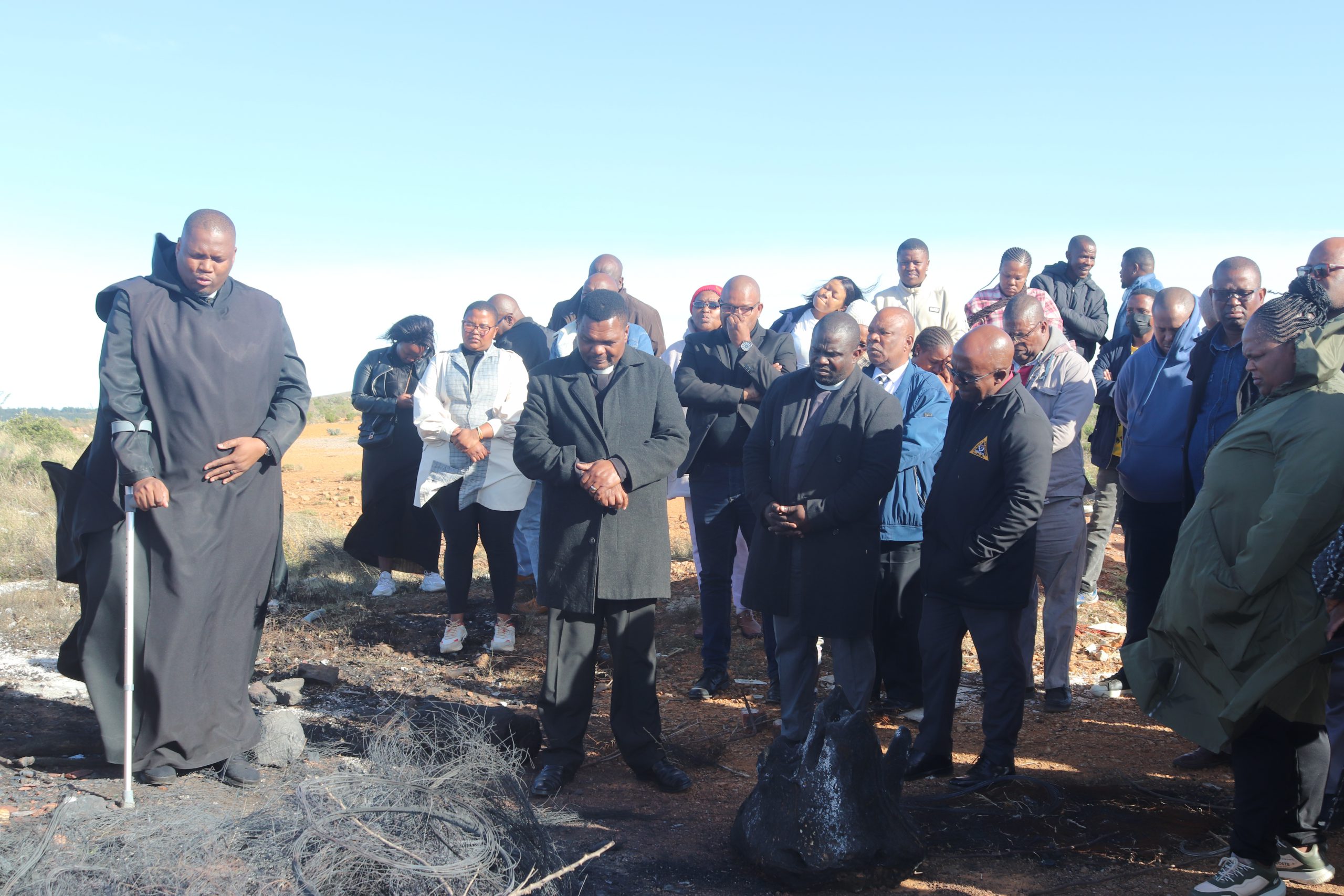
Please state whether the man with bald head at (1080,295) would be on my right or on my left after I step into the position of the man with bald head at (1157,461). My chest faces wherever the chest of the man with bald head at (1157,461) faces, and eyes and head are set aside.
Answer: on my right

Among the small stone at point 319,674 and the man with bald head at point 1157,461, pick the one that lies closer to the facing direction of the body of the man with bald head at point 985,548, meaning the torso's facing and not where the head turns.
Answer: the small stone

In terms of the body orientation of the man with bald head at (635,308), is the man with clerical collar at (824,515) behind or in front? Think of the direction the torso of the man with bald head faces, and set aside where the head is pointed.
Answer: in front

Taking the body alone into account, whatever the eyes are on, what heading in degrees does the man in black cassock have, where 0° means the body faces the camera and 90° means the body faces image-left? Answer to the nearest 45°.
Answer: approximately 0°

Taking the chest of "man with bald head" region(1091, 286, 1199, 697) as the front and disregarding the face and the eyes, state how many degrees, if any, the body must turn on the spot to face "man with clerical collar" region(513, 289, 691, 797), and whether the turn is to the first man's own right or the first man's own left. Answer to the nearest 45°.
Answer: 0° — they already face them

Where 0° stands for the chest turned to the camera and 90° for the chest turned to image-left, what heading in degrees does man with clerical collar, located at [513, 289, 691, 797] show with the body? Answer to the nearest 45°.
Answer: approximately 0°

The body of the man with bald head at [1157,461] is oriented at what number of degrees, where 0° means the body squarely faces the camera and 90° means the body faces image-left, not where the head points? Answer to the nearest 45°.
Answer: approximately 45°

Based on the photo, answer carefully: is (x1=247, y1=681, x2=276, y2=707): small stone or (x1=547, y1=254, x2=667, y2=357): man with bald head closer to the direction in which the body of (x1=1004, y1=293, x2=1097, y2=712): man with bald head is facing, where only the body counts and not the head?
the small stone

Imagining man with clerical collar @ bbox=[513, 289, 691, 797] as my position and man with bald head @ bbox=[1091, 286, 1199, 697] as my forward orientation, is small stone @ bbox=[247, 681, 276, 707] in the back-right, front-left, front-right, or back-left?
back-left
